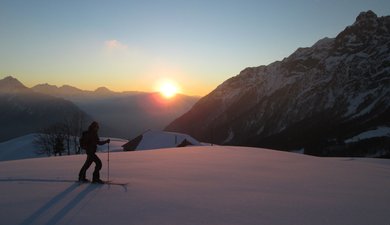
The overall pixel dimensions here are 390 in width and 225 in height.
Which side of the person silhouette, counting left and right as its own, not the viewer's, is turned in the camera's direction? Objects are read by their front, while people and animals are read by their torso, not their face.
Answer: right
